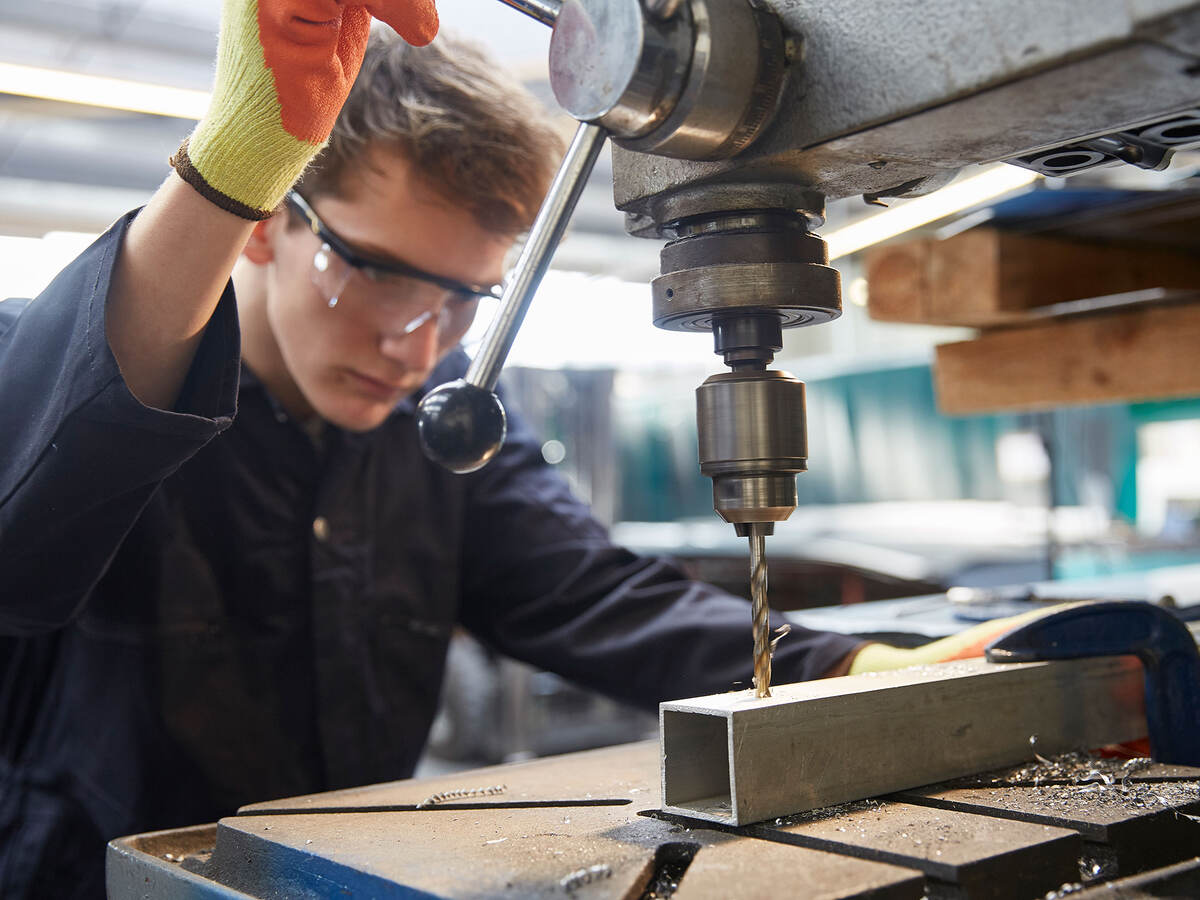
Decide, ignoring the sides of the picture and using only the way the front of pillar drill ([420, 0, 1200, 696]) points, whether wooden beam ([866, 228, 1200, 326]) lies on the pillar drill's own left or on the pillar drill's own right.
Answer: on the pillar drill's own right

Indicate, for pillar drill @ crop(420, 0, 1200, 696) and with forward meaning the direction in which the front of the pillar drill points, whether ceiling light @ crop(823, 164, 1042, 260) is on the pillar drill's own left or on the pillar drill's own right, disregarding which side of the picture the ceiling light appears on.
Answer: on the pillar drill's own right

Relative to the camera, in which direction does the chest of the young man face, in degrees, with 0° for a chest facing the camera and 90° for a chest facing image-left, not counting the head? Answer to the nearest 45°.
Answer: approximately 315°

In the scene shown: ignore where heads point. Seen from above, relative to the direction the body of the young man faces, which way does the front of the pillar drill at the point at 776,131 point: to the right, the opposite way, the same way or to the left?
the opposite way

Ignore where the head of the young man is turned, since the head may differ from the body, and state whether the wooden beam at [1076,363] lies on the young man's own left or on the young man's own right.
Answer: on the young man's own left

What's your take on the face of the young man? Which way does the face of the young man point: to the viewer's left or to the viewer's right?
to the viewer's right

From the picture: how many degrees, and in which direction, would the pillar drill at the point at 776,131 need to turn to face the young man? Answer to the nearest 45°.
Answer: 0° — it already faces them

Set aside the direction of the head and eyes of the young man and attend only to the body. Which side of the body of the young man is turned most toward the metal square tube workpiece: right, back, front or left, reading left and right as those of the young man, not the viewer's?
front

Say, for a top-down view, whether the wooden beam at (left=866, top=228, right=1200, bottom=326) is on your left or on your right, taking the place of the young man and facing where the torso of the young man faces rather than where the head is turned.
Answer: on your left

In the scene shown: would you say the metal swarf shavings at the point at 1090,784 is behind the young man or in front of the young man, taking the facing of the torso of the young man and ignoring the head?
in front

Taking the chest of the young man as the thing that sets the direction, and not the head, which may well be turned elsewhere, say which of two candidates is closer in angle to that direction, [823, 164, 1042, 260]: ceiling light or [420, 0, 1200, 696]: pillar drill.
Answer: the pillar drill

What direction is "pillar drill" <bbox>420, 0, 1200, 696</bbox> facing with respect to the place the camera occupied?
facing away from the viewer and to the left of the viewer
